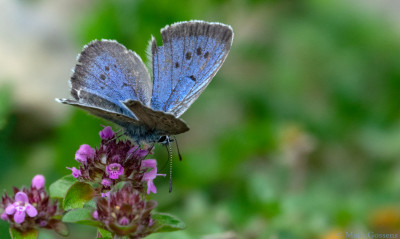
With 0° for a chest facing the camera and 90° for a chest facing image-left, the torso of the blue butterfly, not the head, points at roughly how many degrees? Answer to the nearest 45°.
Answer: approximately 270°
